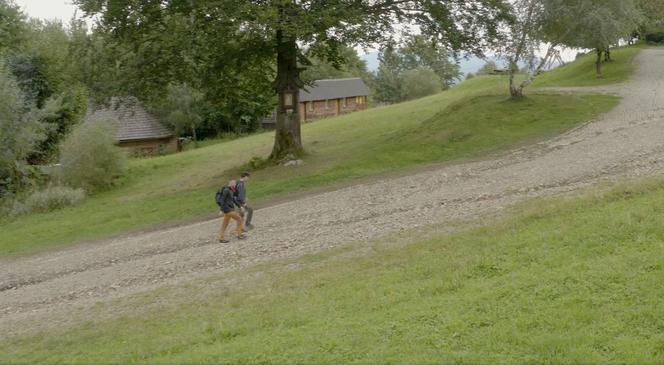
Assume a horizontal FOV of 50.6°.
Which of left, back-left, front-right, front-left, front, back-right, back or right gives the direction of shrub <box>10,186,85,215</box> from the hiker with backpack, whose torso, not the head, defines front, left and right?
back-left

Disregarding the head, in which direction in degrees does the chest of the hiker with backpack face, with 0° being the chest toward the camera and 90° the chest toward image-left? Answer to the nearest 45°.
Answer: approximately 270°

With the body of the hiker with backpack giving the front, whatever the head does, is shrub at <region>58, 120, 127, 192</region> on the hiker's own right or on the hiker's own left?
on the hiker's own left

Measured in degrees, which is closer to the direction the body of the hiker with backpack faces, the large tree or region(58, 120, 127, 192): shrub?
the large tree

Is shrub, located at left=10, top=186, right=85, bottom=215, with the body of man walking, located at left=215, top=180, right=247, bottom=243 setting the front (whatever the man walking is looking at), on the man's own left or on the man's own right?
on the man's own left

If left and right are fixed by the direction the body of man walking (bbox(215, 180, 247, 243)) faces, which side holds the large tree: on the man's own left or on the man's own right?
on the man's own left

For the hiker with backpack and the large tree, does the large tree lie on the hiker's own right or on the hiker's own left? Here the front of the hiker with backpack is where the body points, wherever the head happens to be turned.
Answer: on the hiker's own left

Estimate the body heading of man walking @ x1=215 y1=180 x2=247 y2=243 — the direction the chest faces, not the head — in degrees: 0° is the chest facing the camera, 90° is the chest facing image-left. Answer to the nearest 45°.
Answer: approximately 270°
